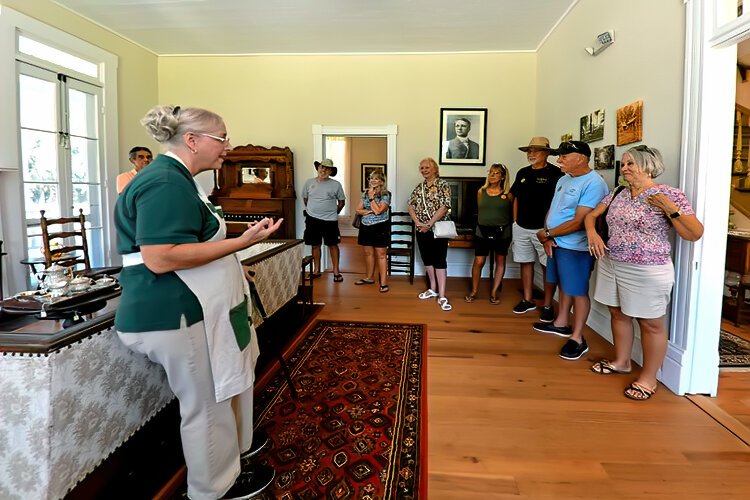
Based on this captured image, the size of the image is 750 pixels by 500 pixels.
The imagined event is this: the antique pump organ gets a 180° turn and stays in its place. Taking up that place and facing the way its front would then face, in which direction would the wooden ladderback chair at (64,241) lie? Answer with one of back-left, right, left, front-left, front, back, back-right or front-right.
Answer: back-left

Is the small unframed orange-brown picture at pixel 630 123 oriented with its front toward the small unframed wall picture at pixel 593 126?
no

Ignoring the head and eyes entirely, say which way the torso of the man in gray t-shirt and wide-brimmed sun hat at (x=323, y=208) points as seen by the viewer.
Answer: toward the camera

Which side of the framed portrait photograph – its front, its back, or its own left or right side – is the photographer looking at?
front

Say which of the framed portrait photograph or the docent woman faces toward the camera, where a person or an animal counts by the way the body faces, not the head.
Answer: the framed portrait photograph

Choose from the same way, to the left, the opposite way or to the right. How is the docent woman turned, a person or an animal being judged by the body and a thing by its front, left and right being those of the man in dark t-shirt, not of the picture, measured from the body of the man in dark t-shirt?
the opposite way

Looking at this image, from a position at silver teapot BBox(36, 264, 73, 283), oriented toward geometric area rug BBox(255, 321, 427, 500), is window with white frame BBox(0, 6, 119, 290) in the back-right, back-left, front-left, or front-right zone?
back-left

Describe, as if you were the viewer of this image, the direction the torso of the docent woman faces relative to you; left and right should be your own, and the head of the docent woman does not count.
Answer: facing to the right of the viewer

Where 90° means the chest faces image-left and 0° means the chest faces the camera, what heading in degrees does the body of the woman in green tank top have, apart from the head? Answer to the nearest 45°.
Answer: approximately 45°

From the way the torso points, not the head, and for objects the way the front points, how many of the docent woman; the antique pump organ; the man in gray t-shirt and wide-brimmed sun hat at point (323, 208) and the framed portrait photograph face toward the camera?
3

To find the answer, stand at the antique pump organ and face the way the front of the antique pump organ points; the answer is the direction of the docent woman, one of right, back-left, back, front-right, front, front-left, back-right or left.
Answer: front

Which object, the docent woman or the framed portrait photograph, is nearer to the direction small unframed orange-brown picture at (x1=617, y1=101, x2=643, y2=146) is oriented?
the docent woman

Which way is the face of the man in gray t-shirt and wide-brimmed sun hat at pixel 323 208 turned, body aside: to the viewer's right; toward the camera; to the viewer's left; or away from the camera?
toward the camera

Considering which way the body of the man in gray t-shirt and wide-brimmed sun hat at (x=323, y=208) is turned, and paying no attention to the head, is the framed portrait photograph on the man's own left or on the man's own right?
on the man's own left

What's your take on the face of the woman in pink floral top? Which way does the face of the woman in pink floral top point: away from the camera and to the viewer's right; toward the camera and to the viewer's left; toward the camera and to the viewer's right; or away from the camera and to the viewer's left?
toward the camera and to the viewer's left

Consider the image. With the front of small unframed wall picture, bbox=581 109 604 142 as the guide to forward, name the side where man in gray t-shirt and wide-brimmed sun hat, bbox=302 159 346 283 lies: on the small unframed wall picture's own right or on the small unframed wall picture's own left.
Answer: on the small unframed wall picture's own right

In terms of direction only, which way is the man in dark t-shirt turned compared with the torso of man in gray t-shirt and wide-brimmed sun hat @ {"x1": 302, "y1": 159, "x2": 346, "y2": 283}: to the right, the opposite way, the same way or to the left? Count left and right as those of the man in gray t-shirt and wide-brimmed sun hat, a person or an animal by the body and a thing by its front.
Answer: to the right

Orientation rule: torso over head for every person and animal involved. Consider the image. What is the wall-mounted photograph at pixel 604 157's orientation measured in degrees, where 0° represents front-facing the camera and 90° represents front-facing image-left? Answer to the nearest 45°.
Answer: approximately 45°
